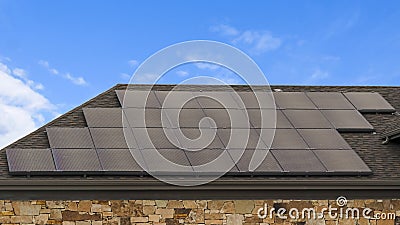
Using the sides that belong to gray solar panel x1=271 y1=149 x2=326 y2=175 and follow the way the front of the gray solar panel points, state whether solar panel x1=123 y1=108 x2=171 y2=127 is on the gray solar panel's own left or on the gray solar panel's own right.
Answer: on the gray solar panel's own right

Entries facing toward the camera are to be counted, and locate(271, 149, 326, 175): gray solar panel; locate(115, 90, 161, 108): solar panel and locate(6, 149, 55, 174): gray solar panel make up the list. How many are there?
3

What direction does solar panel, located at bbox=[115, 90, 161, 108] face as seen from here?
toward the camera

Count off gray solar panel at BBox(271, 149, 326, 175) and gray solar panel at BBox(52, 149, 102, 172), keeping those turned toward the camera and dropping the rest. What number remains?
2

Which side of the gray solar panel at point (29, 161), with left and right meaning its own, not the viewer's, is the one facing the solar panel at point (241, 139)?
left

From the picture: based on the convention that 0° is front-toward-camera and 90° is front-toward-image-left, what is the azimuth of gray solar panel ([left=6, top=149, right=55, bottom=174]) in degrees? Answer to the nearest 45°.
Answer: approximately 0°

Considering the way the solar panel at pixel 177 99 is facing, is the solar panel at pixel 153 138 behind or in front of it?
in front

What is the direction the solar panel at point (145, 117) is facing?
toward the camera

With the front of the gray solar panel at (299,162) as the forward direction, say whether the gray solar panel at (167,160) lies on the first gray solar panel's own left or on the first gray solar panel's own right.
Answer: on the first gray solar panel's own right
